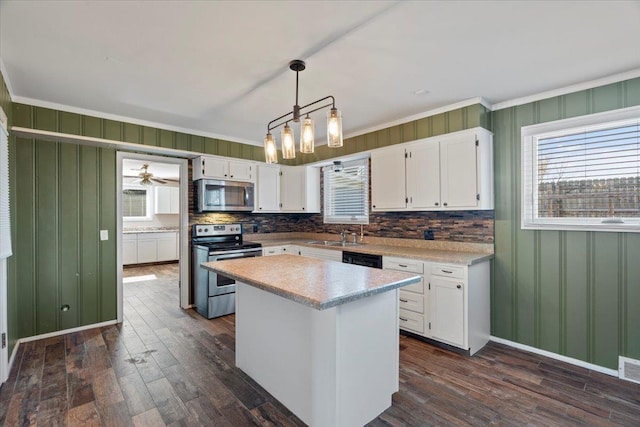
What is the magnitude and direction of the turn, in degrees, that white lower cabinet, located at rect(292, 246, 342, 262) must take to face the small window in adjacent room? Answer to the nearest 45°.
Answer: approximately 90° to its right

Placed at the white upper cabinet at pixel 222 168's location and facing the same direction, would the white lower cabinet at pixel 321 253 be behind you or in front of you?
in front

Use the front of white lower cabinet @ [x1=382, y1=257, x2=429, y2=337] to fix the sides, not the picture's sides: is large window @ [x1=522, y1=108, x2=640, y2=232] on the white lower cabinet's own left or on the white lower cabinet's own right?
on the white lower cabinet's own left

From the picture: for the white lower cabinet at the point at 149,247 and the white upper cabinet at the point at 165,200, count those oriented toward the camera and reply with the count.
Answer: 2

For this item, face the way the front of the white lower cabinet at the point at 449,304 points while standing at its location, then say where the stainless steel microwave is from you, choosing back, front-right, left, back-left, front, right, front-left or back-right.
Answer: front-right

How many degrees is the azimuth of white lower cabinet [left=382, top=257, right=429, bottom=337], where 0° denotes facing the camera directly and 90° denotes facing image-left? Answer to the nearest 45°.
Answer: approximately 45°

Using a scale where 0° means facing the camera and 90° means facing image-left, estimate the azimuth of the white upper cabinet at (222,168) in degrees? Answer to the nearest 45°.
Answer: approximately 315°

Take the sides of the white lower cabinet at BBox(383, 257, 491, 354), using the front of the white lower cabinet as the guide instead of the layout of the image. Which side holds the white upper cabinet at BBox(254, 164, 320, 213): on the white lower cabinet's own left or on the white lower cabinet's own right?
on the white lower cabinet's own right

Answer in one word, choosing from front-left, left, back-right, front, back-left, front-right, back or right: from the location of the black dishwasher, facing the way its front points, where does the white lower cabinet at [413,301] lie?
left
